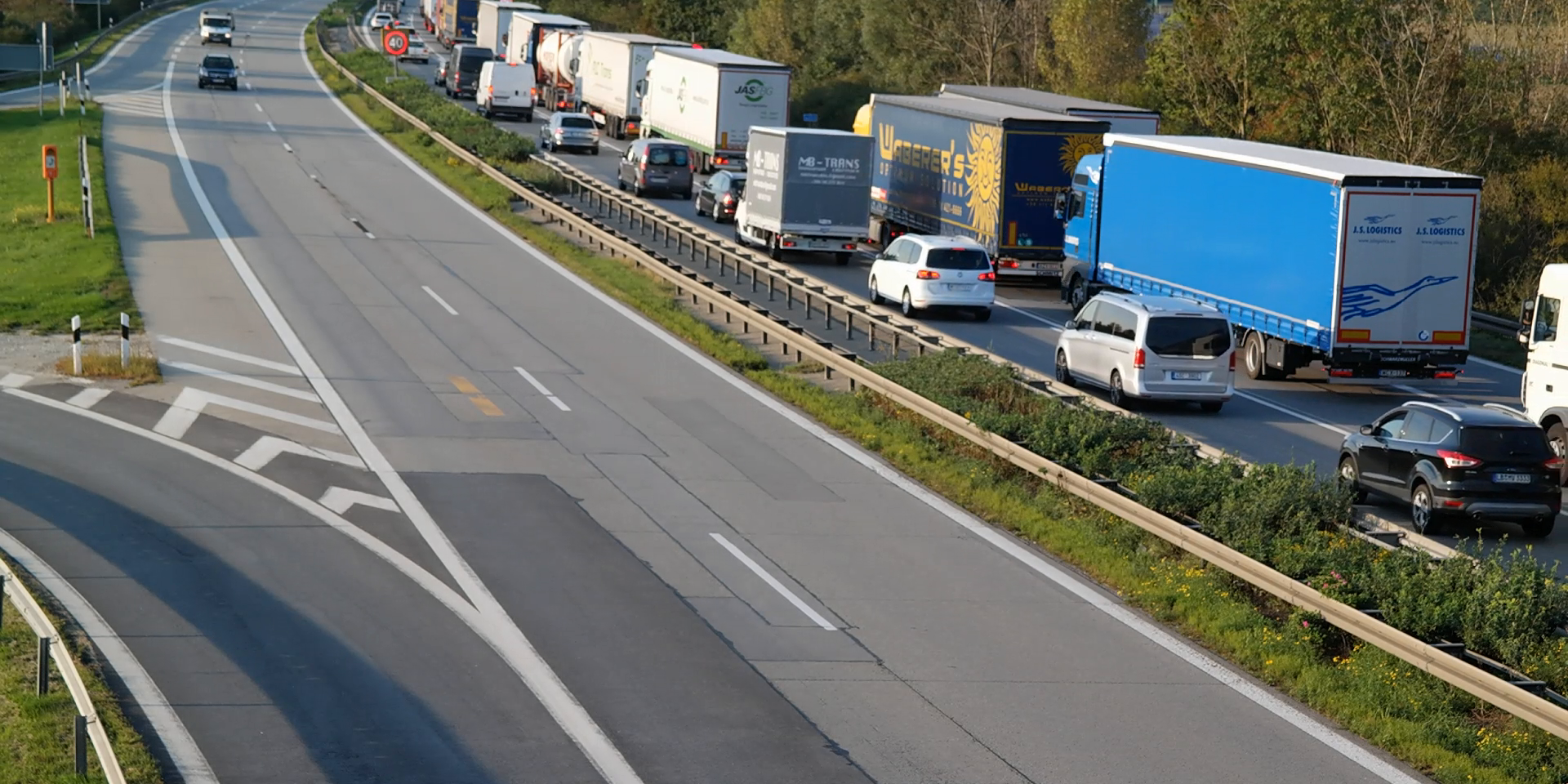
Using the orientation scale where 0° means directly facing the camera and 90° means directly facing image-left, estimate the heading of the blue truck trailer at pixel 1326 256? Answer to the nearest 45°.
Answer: approximately 135°

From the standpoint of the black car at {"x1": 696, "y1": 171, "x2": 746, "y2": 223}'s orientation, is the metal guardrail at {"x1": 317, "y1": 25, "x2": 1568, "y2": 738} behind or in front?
behind

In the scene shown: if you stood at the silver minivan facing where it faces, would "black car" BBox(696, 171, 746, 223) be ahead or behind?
ahead

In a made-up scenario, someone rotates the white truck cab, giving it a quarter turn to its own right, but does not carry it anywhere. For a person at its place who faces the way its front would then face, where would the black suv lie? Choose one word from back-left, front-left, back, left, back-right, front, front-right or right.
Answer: back-right

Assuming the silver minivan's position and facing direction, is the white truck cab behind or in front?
behind

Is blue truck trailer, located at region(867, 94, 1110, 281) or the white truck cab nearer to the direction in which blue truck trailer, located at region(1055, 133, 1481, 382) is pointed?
the blue truck trailer

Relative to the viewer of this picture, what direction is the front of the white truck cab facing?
facing away from the viewer and to the left of the viewer

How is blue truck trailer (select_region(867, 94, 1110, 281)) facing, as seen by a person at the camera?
facing away from the viewer and to the left of the viewer

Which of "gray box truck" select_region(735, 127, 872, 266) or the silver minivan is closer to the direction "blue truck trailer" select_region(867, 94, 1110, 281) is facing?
the gray box truck

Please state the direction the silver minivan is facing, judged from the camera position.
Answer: facing away from the viewer and to the left of the viewer

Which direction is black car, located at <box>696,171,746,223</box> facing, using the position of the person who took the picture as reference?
facing away from the viewer and to the left of the viewer

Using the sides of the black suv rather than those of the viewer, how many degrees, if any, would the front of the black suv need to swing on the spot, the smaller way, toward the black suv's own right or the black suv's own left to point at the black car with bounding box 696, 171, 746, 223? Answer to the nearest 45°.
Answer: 0° — it already faces it
